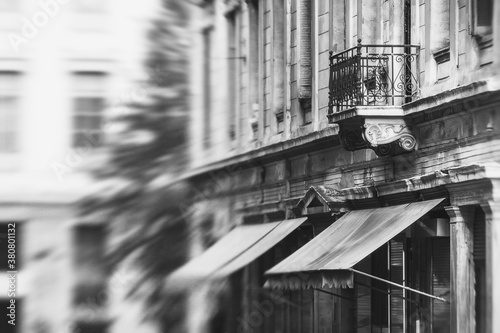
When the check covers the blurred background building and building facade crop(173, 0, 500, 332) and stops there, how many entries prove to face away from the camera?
0

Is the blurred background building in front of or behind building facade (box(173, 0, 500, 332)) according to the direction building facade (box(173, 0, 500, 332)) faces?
in front

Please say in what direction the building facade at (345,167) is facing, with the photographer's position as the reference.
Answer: facing the viewer and to the left of the viewer

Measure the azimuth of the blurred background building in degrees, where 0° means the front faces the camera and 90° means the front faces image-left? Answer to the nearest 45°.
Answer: approximately 0°
